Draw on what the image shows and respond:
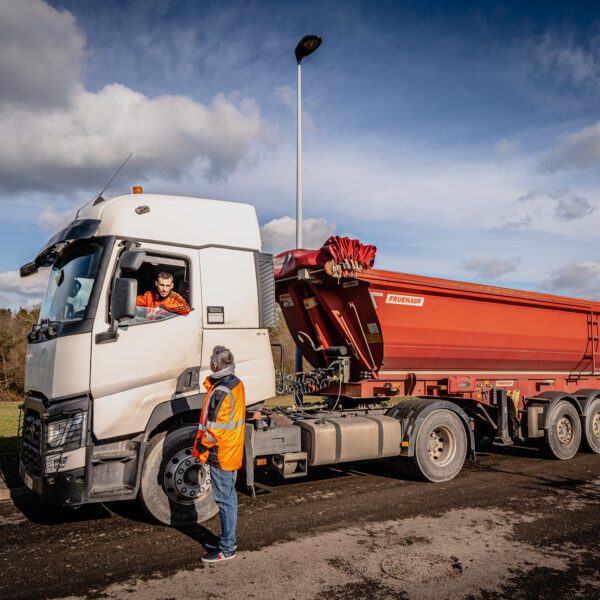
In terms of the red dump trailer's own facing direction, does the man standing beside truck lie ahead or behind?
ahead

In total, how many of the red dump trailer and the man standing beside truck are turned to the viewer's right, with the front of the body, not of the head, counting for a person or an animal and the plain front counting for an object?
0

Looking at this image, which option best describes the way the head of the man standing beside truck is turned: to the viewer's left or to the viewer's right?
to the viewer's left

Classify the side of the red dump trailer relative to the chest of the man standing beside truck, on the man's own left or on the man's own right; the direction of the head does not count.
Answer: on the man's own right

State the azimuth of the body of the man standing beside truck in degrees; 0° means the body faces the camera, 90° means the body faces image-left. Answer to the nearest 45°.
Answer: approximately 90°

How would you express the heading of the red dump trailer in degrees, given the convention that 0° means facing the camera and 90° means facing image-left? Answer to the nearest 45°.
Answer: approximately 45°

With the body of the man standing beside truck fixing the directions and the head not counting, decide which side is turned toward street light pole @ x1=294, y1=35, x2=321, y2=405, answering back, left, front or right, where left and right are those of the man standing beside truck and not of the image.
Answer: right
